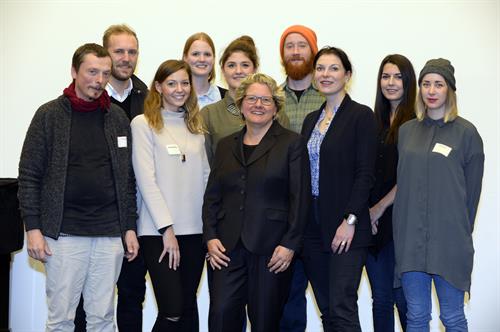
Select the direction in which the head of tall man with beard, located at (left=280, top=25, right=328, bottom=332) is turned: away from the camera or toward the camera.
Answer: toward the camera

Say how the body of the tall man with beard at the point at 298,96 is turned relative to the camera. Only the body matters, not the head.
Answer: toward the camera

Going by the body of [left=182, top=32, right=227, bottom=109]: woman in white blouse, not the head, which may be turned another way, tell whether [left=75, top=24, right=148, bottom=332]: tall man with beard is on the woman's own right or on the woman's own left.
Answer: on the woman's own right

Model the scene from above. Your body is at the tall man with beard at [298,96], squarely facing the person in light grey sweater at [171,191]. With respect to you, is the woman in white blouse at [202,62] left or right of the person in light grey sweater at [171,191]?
right

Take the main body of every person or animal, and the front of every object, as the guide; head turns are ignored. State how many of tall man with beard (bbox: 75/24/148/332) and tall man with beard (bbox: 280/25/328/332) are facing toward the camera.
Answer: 2

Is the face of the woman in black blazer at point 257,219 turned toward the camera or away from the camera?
toward the camera

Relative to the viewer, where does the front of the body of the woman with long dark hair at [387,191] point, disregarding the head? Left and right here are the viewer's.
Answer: facing the viewer and to the left of the viewer

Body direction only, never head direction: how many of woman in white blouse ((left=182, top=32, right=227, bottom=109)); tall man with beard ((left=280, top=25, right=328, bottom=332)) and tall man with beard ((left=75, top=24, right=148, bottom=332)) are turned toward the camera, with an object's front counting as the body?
3

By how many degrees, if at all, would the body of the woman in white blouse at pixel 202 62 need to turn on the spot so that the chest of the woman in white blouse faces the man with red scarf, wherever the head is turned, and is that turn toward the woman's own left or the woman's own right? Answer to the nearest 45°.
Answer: approximately 45° to the woman's own right

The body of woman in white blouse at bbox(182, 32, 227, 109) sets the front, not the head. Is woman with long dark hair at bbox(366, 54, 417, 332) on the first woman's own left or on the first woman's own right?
on the first woman's own left

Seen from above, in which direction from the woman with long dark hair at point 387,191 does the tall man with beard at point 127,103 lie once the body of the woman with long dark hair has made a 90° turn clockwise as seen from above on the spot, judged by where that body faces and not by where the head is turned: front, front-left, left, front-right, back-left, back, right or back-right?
front-left

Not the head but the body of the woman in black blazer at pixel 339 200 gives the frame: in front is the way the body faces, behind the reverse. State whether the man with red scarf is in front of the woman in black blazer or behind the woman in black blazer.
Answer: in front

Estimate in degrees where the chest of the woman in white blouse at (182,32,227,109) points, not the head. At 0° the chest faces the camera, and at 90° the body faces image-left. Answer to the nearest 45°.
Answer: approximately 0°

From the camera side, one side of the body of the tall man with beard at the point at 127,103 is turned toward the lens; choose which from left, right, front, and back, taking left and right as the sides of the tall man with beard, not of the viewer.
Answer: front
